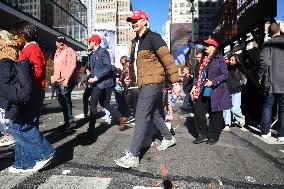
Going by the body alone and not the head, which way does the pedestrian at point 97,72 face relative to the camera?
to the viewer's left

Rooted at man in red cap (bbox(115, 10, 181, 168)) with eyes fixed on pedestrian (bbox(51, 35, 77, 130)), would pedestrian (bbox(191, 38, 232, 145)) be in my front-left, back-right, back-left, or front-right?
front-right

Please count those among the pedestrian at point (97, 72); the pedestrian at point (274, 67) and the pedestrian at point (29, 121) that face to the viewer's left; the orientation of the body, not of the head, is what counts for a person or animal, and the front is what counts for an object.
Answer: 2

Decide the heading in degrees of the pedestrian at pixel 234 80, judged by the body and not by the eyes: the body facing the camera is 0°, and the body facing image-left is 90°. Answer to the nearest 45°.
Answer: approximately 45°

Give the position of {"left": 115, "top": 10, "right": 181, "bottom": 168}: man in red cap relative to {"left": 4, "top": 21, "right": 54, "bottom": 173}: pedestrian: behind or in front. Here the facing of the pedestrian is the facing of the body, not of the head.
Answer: behind

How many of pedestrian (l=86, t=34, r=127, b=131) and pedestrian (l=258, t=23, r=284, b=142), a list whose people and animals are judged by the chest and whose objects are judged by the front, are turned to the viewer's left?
1

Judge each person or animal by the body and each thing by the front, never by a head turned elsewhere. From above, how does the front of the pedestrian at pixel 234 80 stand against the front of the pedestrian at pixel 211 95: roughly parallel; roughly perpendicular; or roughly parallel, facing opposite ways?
roughly parallel

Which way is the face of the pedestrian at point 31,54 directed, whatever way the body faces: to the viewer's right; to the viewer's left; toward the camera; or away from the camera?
to the viewer's left

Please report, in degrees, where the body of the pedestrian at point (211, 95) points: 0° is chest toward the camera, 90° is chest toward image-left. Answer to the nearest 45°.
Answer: approximately 45°

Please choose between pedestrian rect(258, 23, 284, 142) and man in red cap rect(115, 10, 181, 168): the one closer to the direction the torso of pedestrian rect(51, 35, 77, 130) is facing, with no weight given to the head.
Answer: the man in red cap

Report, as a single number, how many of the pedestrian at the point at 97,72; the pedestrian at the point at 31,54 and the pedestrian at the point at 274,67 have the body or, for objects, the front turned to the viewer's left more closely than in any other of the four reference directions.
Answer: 2

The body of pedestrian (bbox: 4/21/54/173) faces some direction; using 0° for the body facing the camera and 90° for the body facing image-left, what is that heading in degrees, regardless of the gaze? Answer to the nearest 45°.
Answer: approximately 90°
